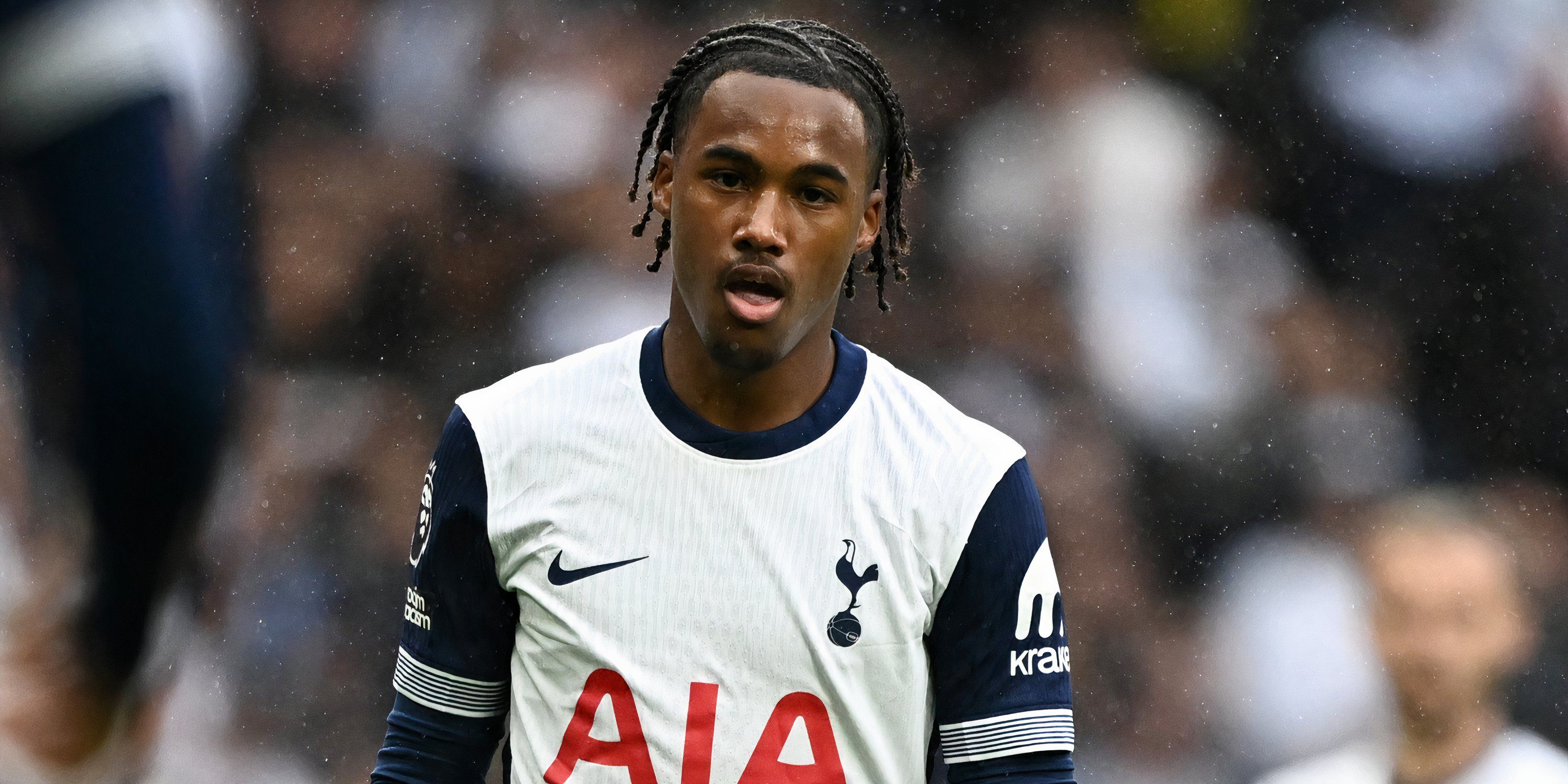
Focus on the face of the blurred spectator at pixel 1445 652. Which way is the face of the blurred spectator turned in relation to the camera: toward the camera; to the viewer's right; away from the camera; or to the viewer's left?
toward the camera

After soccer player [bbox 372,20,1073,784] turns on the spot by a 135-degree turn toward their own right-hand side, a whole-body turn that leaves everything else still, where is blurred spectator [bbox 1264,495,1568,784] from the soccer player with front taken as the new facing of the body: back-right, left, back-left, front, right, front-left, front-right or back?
right

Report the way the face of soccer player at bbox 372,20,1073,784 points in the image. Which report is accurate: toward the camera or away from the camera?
toward the camera

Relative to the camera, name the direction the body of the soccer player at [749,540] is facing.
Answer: toward the camera
